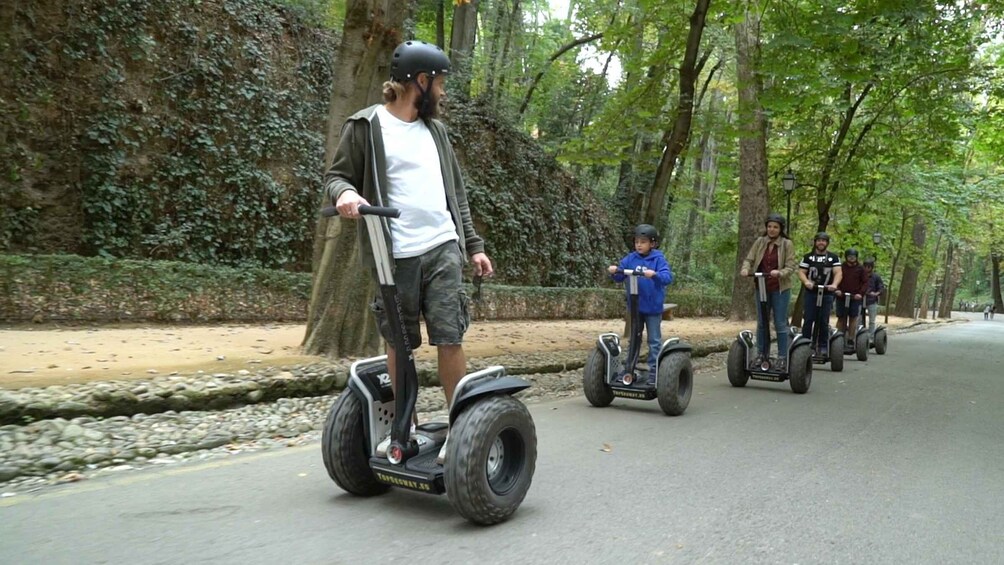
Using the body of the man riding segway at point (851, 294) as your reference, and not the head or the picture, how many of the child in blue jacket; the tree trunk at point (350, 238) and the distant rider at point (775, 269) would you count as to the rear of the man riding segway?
0

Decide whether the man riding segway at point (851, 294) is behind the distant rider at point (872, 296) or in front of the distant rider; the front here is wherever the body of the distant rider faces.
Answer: in front

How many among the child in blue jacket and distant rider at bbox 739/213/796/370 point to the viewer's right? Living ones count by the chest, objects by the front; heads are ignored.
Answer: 0

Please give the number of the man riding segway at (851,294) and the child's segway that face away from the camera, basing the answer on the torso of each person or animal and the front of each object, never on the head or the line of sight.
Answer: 0

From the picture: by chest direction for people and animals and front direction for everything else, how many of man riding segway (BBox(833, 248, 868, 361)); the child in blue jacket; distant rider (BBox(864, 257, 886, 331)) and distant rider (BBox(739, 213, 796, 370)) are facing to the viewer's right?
0

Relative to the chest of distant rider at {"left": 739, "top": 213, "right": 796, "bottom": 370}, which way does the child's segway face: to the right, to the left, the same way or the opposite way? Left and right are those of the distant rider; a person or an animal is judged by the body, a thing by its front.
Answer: the same way

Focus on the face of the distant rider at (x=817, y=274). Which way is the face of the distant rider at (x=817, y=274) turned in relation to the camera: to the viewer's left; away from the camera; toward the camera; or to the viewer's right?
toward the camera

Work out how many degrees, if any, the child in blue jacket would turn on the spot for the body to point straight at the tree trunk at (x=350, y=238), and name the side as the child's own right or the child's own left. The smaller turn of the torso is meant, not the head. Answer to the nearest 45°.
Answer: approximately 45° to the child's own right

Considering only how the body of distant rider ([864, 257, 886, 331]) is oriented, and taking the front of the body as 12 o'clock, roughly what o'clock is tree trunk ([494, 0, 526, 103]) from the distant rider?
The tree trunk is roughly at 2 o'clock from the distant rider.

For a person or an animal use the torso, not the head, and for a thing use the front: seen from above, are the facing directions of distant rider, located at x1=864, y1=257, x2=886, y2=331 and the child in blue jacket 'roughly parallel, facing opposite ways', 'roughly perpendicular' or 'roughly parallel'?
roughly parallel

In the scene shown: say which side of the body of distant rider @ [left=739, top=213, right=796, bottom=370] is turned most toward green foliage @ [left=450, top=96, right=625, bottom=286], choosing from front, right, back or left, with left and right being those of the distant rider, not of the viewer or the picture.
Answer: right

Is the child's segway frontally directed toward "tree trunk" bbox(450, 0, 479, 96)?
no

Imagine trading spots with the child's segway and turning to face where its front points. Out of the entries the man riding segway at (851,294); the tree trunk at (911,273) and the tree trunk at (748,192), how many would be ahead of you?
0

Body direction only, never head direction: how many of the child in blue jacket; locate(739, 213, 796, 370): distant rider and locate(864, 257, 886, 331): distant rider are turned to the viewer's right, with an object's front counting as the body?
0

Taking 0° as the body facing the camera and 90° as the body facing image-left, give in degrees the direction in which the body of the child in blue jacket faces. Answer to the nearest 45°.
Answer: approximately 45°

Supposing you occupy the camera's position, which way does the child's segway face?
facing the viewer and to the left of the viewer

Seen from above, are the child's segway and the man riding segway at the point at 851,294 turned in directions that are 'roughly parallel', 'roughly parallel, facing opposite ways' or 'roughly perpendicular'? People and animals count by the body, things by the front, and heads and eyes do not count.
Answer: roughly parallel
